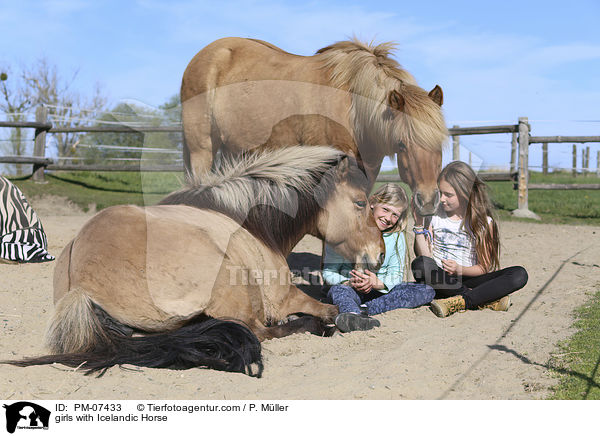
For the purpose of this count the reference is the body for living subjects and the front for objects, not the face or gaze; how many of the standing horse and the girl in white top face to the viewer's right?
1

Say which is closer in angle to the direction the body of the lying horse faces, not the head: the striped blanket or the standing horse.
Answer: the standing horse

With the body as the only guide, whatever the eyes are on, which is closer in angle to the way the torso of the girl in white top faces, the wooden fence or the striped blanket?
the striped blanket

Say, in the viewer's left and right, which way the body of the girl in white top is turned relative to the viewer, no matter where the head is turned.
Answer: facing the viewer and to the left of the viewer

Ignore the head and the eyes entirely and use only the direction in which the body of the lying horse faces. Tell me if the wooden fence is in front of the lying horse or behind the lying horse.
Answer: in front

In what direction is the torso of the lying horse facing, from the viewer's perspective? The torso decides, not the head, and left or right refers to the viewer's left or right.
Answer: facing away from the viewer and to the right of the viewer

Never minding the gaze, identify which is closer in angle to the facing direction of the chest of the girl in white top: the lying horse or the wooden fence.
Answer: the lying horse

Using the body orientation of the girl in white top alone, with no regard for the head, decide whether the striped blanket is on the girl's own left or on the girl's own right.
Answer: on the girl's own right

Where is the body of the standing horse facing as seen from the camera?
to the viewer's right

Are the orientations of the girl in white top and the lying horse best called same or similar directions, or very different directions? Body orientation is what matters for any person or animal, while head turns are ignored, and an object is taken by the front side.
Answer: very different directions

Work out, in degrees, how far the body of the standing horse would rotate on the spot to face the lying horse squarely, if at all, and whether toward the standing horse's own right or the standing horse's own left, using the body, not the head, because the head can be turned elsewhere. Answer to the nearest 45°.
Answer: approximately 90° to the standing horse's own right

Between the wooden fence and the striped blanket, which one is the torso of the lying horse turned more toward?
the wooden fence

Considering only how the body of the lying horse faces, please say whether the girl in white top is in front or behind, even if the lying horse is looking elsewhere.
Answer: in front
